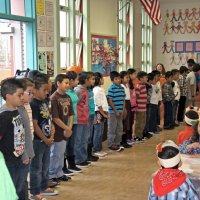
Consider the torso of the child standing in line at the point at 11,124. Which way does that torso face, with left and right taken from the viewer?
facing the viewer and to the right of the viewer

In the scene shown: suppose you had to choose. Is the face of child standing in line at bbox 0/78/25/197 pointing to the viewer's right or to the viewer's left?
to the viewer's right

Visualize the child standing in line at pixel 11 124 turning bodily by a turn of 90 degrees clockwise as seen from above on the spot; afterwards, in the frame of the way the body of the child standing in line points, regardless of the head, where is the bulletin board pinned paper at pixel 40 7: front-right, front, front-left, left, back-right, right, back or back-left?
back-right

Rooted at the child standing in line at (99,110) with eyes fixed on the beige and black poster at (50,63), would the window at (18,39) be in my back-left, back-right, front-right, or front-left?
front-left

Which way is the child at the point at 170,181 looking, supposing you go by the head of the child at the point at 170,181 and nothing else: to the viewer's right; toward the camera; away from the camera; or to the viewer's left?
away from the camera

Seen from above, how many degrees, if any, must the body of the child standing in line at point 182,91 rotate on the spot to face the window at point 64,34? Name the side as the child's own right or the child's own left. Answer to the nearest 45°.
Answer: approximately 135° to the child's own right

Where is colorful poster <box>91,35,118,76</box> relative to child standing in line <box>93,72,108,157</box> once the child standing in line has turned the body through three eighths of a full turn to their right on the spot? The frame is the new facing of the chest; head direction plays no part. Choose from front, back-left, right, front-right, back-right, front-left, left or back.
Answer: back-right

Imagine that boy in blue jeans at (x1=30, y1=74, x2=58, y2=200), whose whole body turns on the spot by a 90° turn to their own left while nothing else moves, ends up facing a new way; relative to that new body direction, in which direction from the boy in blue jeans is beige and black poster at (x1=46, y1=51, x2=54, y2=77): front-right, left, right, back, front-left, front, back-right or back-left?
front-left
